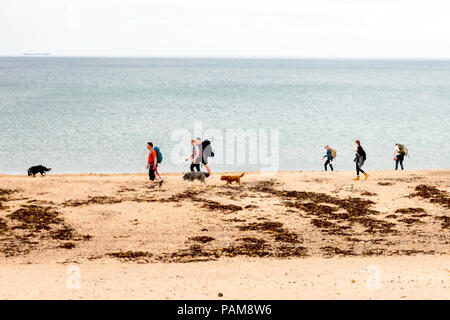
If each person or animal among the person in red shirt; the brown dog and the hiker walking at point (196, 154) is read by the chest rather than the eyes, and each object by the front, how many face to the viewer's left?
3

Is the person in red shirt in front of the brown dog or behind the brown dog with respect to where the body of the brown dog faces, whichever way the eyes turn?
in front

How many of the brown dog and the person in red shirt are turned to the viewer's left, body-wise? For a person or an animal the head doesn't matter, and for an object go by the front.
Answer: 2

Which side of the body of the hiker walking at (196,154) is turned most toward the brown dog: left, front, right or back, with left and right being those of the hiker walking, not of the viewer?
back

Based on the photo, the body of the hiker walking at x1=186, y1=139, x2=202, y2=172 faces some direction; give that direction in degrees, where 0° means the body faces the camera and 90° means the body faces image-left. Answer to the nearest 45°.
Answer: approximately 90°

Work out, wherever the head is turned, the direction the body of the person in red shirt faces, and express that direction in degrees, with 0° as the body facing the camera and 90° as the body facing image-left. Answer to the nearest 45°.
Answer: approximately 90°

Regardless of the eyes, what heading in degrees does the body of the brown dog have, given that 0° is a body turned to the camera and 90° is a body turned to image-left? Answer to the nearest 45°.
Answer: approximately 90°

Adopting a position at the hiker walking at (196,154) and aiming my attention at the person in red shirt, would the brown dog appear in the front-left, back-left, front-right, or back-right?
back-left

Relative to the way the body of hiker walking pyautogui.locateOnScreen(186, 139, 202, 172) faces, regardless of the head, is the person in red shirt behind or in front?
in front
